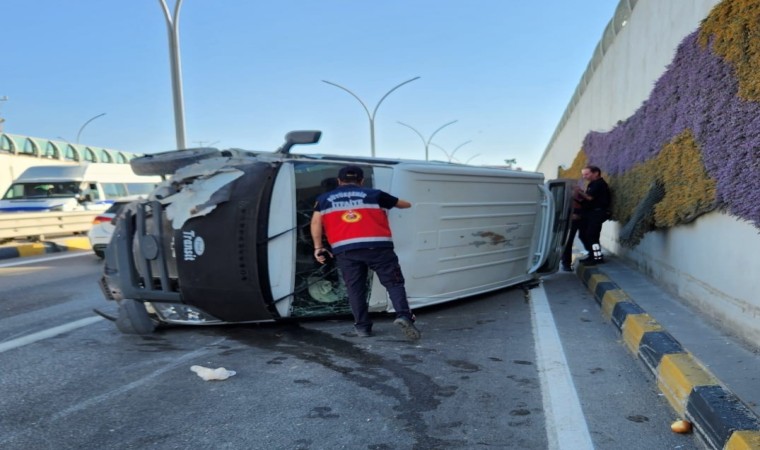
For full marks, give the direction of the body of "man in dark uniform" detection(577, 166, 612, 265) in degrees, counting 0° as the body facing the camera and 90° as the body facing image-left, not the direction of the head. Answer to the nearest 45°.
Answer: approximately 90°

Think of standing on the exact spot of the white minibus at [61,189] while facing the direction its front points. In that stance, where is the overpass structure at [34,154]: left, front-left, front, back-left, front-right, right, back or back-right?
back-right

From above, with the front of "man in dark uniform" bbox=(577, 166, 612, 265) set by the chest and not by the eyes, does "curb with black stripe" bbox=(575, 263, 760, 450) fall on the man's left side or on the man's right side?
on the man's left side

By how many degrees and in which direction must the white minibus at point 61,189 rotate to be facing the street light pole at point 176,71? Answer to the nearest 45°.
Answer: approximately 45° to its left
